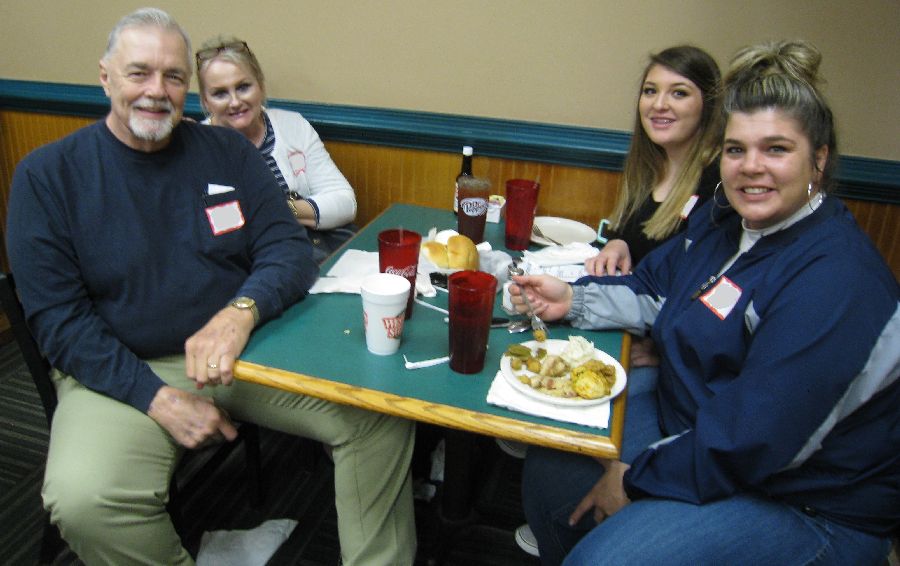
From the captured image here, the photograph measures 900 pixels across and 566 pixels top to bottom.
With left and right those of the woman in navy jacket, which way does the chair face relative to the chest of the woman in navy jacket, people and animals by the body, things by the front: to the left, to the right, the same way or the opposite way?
the opposite way

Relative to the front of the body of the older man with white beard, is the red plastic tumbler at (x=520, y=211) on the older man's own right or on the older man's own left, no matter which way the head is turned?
on the older man's own left

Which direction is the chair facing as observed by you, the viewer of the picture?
facing to the right of the viewer

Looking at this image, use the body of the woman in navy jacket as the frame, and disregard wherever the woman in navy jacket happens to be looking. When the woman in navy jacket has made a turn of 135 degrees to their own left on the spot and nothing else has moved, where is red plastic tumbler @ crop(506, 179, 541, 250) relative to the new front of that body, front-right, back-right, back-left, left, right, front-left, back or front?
back-left

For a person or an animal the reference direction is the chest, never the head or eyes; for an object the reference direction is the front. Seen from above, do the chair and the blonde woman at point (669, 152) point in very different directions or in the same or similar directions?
very different directions

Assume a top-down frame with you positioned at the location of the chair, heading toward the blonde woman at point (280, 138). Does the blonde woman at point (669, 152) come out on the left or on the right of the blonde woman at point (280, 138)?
right

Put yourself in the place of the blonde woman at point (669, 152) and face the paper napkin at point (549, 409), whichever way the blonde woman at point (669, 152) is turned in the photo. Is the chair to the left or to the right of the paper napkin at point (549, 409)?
right

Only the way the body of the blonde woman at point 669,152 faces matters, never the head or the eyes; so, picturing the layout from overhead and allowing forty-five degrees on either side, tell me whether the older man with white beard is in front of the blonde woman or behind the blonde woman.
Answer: in front
